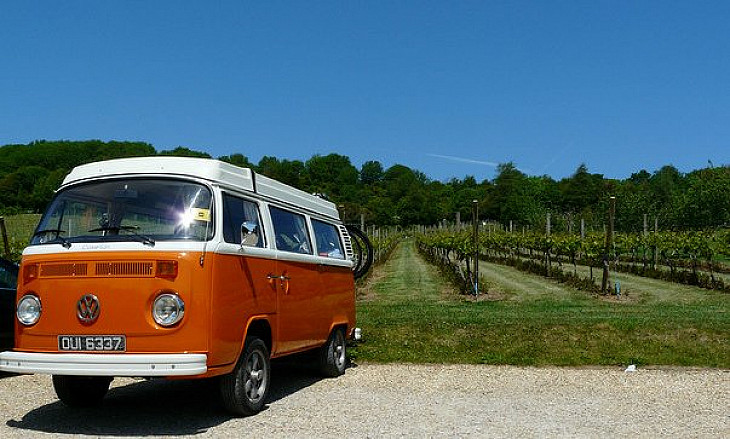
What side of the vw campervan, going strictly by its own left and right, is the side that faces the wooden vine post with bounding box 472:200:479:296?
back

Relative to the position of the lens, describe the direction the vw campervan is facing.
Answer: facing the viewer and to the left of the viewer
